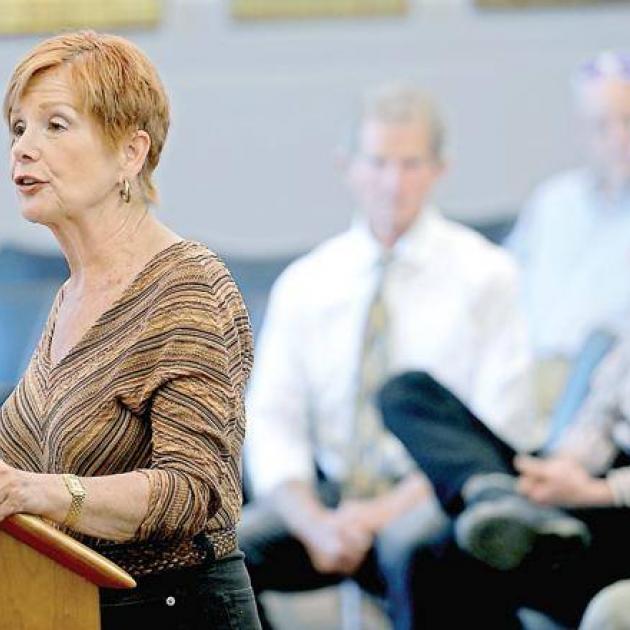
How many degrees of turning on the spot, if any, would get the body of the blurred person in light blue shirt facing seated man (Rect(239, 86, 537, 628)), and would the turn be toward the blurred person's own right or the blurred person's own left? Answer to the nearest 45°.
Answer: approximately 45° to the blurred person's own right

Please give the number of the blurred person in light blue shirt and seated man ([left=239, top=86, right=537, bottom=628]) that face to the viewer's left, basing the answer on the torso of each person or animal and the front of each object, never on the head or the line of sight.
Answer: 0

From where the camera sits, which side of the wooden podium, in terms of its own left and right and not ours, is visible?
left

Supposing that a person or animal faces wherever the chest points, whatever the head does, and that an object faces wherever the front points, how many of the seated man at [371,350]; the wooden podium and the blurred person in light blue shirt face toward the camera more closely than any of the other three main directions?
2

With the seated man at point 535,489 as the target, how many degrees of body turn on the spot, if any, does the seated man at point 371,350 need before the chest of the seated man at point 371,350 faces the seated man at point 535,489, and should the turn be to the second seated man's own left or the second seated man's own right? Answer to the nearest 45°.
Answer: approximately 45° to the second seated man's own left

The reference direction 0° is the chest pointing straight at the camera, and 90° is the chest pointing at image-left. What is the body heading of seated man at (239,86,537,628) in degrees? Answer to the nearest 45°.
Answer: approximately 0°

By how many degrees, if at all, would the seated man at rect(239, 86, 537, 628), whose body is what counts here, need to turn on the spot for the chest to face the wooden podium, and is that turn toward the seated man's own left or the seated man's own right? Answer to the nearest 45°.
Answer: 0° — they already face it
